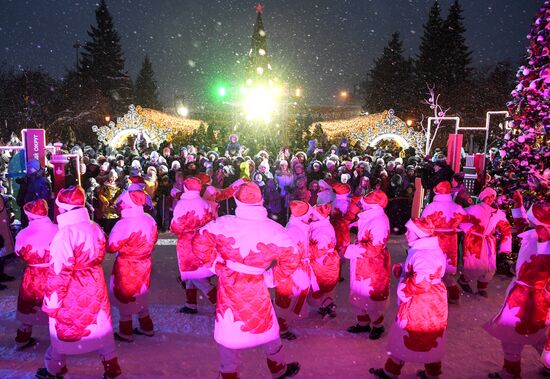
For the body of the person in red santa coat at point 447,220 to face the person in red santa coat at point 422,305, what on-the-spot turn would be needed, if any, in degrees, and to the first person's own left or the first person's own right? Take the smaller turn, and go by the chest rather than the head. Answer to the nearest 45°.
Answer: approximately 180°

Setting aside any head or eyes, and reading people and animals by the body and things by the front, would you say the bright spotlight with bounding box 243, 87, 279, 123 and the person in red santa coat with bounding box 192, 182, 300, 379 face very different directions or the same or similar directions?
very different directions

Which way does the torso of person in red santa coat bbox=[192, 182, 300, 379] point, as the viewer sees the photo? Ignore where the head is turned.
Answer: away from the camera

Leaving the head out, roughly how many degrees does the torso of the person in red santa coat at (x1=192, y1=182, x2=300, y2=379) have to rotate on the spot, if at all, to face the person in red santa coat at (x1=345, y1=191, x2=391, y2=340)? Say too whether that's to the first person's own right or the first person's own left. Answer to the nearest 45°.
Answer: approximately 45° to the first person's own right

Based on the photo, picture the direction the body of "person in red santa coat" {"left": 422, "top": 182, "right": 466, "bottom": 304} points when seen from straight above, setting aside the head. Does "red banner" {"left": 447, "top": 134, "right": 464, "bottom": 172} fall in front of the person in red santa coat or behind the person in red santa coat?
in front

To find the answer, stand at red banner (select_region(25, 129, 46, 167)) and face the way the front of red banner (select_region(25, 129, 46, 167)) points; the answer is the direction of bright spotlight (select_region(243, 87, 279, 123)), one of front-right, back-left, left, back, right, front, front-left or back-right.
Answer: back-left

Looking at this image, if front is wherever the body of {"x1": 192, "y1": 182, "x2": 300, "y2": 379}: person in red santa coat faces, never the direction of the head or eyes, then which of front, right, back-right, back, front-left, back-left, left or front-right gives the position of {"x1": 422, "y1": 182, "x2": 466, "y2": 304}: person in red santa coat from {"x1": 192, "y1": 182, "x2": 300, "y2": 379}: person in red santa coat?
front-right

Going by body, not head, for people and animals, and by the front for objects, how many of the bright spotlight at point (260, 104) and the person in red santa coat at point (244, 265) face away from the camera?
1

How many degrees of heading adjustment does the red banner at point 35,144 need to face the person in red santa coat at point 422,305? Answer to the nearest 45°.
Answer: approximately 45° to its left

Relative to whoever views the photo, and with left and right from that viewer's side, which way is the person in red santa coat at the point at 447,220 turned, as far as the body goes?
facing away from the viewer

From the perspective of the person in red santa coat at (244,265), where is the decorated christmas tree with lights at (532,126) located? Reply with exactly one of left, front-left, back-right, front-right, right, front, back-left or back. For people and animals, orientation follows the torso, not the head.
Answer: front-right

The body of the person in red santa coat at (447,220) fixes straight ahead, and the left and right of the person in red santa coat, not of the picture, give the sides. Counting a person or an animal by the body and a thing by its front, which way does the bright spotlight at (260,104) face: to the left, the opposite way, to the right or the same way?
the opposite way

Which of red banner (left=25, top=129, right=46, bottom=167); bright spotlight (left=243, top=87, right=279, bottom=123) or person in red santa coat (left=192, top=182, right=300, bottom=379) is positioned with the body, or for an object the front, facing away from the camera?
the person in red santa coat

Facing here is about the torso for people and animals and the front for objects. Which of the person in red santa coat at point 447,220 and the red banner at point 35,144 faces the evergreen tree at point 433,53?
the person in red santa coat

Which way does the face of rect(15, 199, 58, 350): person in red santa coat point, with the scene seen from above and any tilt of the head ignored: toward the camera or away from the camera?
away from the camera

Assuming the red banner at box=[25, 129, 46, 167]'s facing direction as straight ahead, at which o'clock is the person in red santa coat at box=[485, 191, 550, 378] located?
The person in red santa coat is roughly at 11 o'clock from the red banner.
